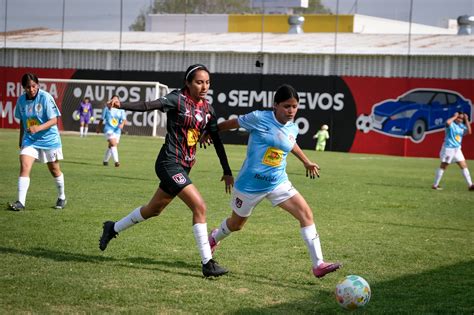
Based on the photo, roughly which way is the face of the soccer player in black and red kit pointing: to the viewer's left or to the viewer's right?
to the viewer's right

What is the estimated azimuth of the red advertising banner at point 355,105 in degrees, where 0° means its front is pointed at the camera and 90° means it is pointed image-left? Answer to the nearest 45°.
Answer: approximately 0°

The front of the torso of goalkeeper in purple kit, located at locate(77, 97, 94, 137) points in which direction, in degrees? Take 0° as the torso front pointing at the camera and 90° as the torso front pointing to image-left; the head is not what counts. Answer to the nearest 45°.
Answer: approximately 0°

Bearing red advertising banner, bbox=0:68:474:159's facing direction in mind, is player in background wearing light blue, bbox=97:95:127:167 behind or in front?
in front

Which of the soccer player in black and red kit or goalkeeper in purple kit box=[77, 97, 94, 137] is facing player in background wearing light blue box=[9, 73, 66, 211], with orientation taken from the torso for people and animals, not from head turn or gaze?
goalkeeper in purple kit box=[77, 97, 94, 137]

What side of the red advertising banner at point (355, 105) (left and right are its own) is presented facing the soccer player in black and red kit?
front

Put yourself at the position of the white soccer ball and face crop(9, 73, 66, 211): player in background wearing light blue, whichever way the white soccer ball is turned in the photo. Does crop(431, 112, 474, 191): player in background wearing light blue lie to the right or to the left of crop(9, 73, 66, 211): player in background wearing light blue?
right

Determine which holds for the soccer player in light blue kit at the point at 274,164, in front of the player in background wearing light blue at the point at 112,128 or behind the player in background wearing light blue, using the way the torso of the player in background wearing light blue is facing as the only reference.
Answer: in front

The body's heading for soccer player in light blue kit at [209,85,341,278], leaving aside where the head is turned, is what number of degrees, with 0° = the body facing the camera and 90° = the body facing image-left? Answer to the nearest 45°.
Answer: approximately 315°

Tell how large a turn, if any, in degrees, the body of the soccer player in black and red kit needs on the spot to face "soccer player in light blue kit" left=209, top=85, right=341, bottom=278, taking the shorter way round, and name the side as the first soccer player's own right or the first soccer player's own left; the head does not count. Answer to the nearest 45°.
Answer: approximately 45° to the first soccer player's own left
